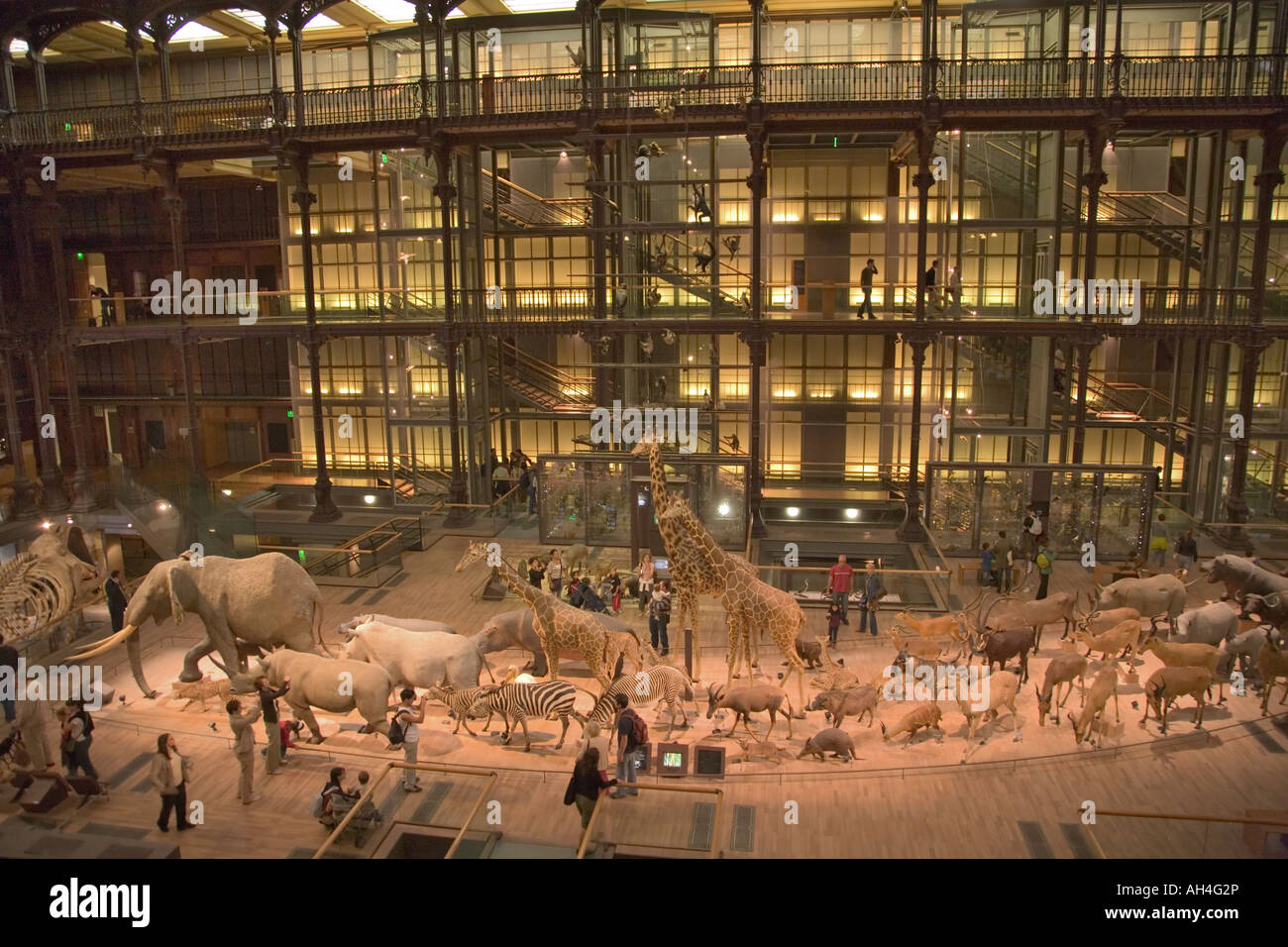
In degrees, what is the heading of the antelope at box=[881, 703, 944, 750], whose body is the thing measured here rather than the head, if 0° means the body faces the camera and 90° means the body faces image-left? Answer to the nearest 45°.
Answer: approximately 90°

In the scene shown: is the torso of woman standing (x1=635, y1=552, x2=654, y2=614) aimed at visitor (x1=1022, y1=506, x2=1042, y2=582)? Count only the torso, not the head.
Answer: no

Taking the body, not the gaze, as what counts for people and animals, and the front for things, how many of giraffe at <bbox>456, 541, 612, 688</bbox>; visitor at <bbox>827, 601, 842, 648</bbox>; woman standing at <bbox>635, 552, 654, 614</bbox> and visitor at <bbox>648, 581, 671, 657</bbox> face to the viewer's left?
1

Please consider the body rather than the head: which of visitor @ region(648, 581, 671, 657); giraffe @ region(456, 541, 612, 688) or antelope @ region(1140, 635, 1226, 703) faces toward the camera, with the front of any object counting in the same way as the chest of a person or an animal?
the visitor

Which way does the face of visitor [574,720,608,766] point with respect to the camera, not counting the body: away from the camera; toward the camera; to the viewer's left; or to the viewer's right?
away from the camera

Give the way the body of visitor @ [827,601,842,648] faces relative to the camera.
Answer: toward the camera

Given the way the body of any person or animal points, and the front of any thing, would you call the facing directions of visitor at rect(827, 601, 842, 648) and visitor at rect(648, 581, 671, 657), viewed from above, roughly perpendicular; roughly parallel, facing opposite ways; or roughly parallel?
roughly parallel

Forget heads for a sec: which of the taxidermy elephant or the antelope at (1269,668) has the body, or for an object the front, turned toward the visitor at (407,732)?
the antelope

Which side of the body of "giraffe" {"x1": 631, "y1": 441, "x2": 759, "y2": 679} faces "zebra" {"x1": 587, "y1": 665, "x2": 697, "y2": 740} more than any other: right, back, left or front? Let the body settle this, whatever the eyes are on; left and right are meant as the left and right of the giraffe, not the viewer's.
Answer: left

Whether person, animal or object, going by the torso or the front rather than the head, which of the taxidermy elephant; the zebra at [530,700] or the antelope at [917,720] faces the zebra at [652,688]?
the antelope

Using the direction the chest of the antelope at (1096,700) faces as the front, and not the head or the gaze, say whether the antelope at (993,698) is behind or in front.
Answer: in front

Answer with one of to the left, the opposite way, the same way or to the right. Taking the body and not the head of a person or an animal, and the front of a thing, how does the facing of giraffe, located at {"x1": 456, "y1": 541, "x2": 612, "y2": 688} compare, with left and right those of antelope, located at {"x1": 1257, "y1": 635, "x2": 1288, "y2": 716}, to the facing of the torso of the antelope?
the same way

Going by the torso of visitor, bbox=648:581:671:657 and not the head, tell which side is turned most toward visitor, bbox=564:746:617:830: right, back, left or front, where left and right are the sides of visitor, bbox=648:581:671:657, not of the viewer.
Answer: front

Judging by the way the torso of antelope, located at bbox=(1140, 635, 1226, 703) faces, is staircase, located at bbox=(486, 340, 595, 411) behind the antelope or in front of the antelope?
in front

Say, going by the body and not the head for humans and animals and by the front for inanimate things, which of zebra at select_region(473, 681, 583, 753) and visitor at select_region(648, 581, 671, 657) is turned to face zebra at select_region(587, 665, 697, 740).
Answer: the visitor

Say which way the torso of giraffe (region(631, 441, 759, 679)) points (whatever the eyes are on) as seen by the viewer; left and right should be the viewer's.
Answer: facing to the left of the viewer

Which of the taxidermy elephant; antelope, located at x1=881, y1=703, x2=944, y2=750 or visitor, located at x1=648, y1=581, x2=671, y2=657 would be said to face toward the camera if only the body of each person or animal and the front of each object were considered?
the visitor

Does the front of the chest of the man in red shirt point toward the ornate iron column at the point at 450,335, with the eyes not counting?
no

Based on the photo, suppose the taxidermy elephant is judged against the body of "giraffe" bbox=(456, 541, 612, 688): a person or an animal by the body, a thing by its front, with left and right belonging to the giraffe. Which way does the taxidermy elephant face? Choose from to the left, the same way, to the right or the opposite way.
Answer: the same way

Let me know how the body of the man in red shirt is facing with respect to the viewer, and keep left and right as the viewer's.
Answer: facing the viewer

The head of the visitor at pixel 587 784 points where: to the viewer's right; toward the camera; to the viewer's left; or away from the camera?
away from the camera
